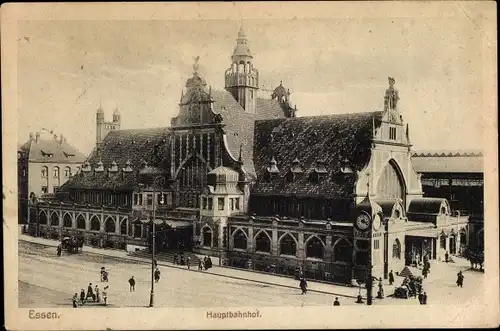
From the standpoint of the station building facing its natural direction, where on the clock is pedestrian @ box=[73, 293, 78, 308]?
The pedestrian is roughly at 12 o'clock from the station building.

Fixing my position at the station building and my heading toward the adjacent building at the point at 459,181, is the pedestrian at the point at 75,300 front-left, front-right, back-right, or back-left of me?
back-right

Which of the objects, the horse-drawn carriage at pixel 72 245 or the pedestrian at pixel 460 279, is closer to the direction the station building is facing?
the horse-drawn carriage

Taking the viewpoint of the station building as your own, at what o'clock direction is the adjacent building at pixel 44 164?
The adjacent building is roughly at 2 o'clock from the station building.

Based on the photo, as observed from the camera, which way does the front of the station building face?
facing the viewer and to the left of the viewer

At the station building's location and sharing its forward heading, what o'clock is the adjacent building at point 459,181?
The adjacent building is roughly at 8 o'clock from the station building.

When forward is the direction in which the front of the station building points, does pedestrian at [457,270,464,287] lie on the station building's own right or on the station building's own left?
on the station building's own left
